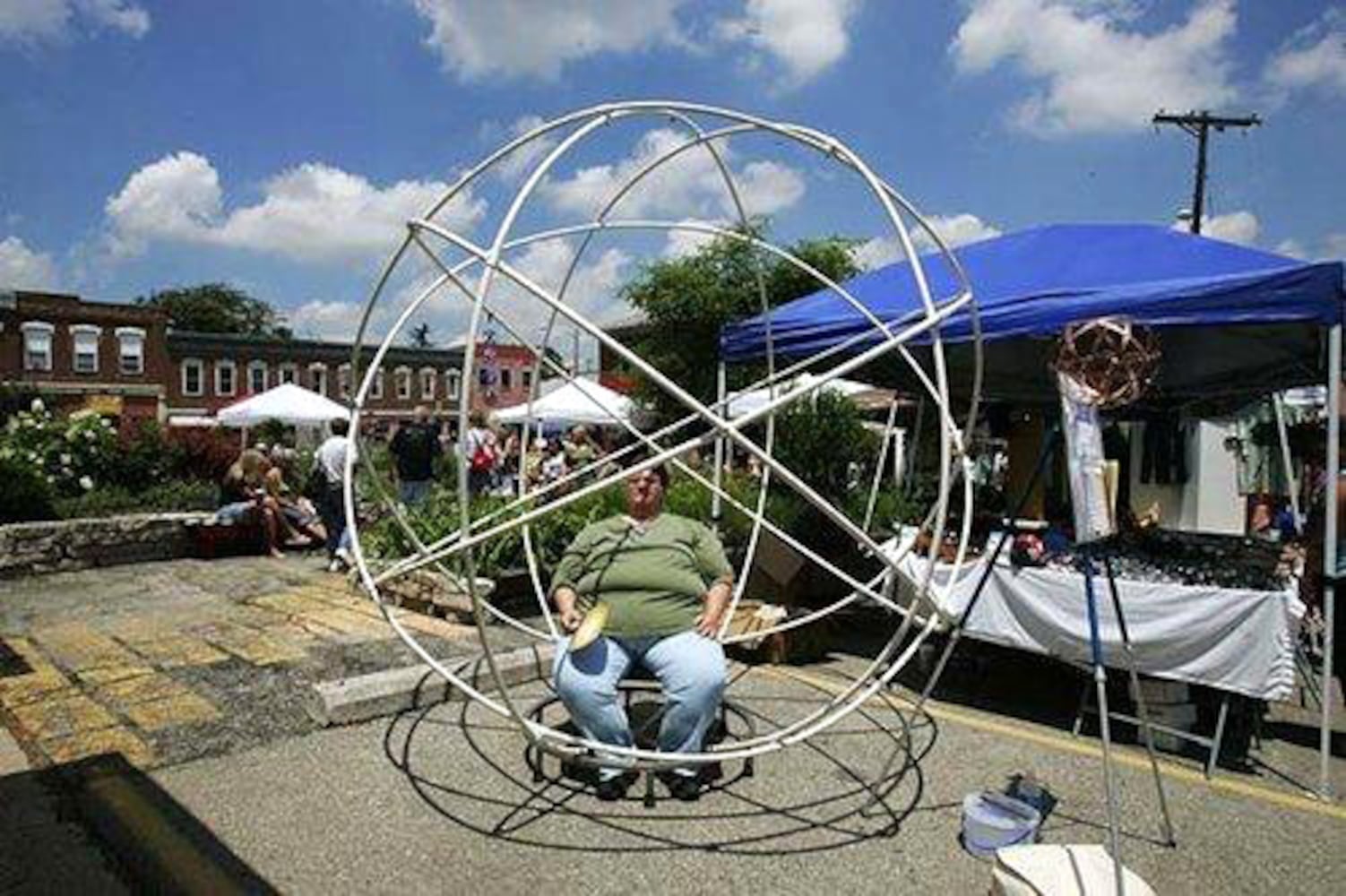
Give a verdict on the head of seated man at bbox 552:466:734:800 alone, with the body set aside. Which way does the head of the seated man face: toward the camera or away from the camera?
toward the camera

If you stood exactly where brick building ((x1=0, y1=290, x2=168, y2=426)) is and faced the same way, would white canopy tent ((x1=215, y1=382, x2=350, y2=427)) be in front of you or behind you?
in front

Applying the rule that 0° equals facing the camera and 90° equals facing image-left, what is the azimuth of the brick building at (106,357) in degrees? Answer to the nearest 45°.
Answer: approximately 315°

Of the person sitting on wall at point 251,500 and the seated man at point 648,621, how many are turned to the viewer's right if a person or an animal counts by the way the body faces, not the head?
1

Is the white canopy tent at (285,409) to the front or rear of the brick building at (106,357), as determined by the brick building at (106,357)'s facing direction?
to the front

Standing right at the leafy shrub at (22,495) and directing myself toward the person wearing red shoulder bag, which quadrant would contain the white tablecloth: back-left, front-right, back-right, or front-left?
front-right

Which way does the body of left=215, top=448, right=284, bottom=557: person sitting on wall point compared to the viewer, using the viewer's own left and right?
facing to the right of the viewer

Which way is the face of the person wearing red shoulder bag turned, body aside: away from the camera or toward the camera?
away from the camera

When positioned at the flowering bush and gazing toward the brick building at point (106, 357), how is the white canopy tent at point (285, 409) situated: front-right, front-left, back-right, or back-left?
front-right

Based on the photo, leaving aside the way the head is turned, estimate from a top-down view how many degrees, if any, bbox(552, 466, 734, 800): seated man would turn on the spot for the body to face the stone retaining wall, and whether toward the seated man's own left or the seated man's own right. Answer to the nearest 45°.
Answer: approximately 135° to the seated man's own right

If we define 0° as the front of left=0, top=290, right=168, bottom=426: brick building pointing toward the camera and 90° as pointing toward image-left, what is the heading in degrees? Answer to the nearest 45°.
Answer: approximately 315°

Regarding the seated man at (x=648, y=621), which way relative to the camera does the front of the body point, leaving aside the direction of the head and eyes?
toward the camera

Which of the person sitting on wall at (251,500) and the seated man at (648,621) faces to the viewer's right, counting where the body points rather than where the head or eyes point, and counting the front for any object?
the person sitting on wall
